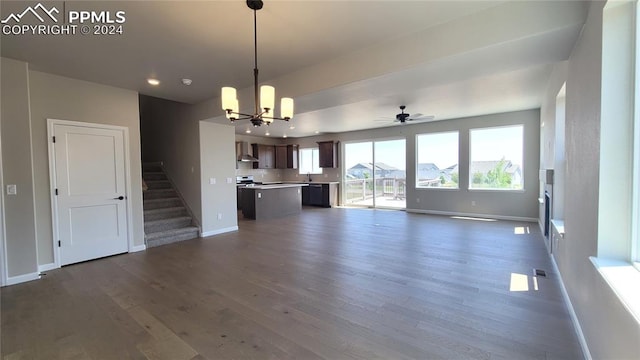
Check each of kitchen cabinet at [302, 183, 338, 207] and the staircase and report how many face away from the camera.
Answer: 0

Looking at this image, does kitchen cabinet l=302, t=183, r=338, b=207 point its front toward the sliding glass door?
no

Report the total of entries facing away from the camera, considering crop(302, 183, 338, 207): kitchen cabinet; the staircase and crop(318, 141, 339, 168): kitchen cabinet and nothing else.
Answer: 0

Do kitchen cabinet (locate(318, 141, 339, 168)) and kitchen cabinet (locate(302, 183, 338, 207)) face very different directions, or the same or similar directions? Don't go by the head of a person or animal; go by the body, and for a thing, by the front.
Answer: same or similar directions

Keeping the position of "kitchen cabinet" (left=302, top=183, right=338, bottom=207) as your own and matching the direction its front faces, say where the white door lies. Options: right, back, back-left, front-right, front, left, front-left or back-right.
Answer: front

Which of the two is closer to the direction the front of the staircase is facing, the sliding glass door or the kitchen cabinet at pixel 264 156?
the sliding glass door

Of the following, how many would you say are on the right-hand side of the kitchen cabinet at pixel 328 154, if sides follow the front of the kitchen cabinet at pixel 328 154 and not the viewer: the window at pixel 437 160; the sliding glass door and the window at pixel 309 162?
1

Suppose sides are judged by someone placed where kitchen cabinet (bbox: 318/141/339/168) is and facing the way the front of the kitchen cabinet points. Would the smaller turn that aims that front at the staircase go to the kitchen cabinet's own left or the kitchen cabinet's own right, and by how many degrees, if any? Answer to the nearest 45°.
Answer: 0° — it already faces it

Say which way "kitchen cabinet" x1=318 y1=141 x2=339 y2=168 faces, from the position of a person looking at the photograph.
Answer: facing the viewer and to the left of the viewer

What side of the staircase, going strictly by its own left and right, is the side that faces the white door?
right

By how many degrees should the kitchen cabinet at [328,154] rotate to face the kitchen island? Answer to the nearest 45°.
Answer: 0° — it already faces it

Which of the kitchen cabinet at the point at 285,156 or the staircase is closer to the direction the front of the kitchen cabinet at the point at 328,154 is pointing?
the staircase

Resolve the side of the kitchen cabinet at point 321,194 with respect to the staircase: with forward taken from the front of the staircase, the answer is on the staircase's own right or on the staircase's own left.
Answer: on the staircase's own left

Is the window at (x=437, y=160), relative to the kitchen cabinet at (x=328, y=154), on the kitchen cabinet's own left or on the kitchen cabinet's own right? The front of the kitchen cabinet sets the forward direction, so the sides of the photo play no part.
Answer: on the kitchen cabinet's own left

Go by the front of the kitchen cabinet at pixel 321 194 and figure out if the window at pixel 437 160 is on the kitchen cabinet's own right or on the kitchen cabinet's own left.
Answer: on the kitchen cabinet's own left

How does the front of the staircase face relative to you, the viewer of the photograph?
facing the viewer and to the right of the viewer
